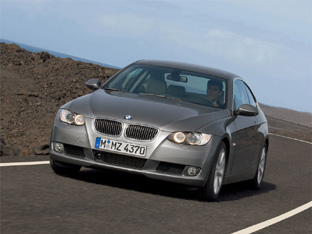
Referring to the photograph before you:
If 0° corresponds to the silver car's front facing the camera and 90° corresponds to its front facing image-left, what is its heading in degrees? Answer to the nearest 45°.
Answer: approximately 45°
